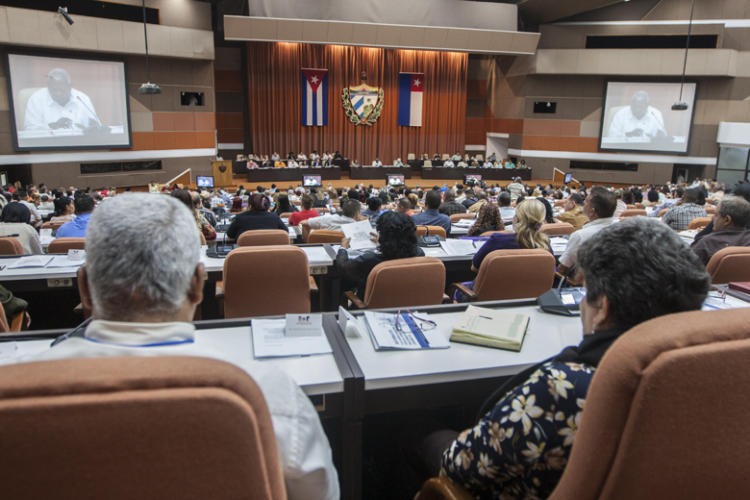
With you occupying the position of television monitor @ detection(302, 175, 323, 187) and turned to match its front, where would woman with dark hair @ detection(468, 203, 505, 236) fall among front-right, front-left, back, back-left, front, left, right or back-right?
front

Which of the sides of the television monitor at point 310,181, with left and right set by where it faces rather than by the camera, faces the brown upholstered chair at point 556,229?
front

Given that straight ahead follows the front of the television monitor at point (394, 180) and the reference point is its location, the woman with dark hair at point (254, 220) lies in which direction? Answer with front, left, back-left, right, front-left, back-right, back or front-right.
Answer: front

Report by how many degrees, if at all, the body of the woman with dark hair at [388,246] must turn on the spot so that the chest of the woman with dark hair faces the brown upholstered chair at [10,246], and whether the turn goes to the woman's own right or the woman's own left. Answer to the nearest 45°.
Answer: approximately 45° to the woman's own left

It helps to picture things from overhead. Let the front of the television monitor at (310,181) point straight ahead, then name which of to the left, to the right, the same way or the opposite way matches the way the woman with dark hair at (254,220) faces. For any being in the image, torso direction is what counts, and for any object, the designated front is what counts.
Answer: the opposite way

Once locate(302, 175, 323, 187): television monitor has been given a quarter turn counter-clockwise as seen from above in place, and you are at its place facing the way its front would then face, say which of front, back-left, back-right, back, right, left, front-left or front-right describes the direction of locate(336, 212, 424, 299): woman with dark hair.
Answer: right

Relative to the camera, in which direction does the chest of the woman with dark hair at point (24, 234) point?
away from the camera

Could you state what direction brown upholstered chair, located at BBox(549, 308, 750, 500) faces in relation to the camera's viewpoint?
facing away from the viewer and to the left of the viewer

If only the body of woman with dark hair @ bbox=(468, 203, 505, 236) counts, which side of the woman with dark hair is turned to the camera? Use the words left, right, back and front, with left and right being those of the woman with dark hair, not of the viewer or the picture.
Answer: back

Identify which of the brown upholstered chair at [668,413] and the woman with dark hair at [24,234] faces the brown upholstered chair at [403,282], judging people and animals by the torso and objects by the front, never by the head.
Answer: the brown upholstered chair at [668,413]

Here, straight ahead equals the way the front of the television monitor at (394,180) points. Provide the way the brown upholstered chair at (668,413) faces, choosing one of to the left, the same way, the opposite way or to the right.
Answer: the opposite way

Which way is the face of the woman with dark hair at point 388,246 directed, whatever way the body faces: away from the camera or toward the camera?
away from the camera

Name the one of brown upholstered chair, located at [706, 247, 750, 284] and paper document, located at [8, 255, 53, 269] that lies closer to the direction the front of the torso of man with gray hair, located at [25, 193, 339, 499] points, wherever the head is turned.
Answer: the paper document

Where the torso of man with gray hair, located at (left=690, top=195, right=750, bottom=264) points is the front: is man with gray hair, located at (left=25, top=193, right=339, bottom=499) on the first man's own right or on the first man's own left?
on the first man's own left

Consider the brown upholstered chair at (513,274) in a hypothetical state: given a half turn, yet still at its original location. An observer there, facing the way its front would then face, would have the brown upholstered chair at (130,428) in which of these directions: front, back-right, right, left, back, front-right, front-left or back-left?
front

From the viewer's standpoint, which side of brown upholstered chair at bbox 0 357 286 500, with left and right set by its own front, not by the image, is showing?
back

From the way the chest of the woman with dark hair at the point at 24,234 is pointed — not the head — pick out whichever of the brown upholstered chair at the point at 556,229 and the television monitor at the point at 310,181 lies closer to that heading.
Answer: the television monitor

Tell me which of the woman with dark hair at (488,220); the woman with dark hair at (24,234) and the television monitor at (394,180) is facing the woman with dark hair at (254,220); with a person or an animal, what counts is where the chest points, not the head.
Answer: the television monitor

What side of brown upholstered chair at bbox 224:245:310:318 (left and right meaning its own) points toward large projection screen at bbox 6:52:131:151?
front

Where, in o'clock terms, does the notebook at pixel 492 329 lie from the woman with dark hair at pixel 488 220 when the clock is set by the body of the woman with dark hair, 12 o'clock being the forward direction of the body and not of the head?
The notebook is roughly at 6 o'clock from the woman with dark hair.

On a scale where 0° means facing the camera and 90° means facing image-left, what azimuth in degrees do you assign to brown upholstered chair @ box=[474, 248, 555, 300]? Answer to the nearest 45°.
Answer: approximately 180°

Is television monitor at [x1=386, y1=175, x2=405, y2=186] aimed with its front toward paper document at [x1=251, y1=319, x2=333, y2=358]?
yes
